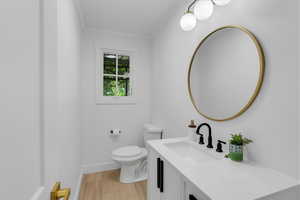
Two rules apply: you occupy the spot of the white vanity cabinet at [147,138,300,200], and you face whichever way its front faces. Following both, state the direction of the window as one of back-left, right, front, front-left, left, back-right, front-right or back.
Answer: right

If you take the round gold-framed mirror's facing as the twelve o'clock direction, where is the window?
The window is roughly at 2 o'clock from the round gold-framed mirror.

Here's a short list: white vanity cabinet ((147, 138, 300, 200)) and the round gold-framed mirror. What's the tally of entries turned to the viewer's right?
0

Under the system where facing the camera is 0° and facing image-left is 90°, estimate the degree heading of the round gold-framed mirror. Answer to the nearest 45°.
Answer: approximately 45°

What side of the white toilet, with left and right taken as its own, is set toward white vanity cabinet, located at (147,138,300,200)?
left

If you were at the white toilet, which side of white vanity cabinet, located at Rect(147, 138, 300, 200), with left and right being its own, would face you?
right
